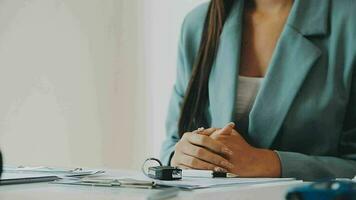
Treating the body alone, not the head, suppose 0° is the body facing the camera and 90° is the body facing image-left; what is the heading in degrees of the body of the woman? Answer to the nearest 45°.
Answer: approximately 45°

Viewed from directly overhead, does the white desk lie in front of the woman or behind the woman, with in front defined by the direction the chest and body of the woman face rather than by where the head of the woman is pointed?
in front

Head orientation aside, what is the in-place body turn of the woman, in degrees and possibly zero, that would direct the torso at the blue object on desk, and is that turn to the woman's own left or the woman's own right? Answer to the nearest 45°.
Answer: approximately 45° to the woman's own left
